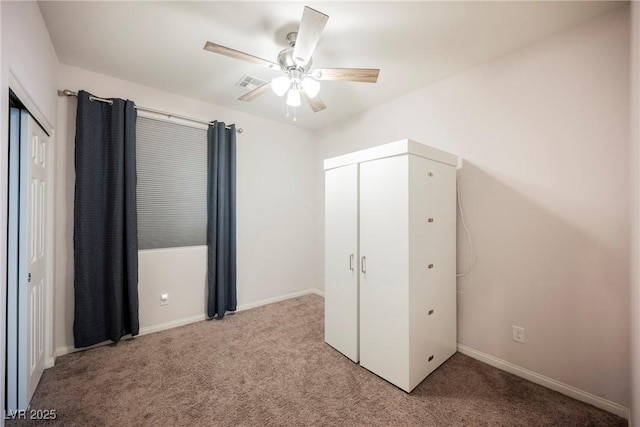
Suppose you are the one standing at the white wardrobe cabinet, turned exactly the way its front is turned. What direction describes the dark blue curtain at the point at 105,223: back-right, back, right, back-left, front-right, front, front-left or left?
front-right

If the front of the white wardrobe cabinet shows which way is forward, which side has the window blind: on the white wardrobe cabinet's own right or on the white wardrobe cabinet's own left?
on the white wardrobe cabinet's own right

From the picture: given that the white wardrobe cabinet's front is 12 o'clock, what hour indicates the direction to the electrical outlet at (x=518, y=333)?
The electrical outlet is roughly at 7 o'clock from the white wardrobe cabinet.

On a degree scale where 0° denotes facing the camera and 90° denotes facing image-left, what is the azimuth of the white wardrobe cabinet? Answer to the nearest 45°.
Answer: approximately 45°

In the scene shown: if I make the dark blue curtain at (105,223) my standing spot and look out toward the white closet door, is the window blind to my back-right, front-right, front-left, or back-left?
back-left

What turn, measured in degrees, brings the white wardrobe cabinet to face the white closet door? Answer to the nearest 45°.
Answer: approximately 45° to its right

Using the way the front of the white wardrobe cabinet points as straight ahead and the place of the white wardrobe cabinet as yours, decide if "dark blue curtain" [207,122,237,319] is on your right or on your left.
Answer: on your right
